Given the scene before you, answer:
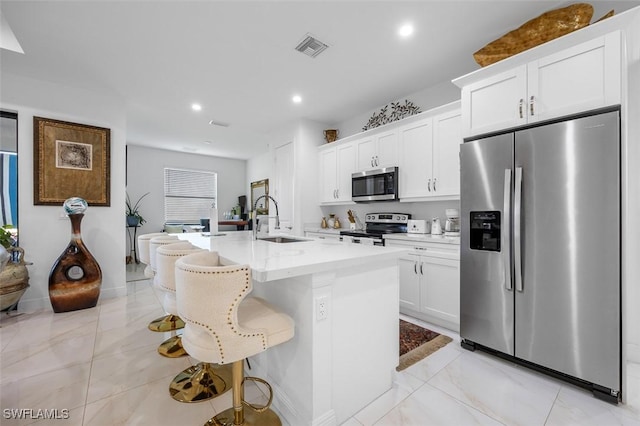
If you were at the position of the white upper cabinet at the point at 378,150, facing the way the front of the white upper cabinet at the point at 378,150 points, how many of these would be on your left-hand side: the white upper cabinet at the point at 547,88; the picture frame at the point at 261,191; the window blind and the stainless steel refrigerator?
2

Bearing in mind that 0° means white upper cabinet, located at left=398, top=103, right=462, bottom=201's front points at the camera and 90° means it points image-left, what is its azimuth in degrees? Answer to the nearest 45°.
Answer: approximately 45°

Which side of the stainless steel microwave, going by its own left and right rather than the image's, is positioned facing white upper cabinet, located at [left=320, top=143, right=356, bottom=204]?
right

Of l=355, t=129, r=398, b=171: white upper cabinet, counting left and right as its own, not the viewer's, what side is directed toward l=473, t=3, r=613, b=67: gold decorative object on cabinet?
left

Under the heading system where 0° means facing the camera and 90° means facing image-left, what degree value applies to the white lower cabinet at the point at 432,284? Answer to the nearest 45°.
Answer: approximately 45°

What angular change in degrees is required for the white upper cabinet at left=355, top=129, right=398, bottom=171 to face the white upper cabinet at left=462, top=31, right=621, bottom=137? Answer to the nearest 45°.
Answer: approximately 90° to its left

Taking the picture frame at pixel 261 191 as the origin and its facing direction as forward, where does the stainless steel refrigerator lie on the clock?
The stainless steel refrigerator is roughly at 10 o'clock from the picture frame.

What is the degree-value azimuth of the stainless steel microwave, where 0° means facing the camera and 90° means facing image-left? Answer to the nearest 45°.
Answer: approximately 45°
